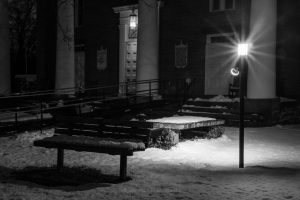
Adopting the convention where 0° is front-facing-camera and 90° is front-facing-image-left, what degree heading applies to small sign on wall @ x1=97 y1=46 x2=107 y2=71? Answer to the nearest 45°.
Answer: approximately 0°

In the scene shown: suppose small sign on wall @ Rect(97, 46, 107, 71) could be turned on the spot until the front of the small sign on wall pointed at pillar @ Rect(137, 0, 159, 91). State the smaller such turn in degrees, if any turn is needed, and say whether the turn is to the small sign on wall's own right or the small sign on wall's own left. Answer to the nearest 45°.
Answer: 0° — it already faces it

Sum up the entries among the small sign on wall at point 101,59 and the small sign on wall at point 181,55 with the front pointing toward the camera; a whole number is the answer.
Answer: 2

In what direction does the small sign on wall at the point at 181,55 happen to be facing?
toward the camera

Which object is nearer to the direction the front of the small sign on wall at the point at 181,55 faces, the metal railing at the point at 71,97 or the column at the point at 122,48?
the metal railing

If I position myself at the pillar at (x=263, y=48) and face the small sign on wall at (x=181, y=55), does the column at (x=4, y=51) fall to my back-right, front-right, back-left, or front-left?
front-left

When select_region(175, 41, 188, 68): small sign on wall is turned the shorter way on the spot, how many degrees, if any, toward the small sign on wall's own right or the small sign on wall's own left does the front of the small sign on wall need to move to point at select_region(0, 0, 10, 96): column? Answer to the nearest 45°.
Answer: approximately 90° to the small sign on wall's own right

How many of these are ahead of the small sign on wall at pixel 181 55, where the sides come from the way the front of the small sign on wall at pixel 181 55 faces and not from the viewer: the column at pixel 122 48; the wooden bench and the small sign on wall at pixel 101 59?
1

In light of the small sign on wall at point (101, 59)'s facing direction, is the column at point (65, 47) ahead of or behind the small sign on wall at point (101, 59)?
ahead

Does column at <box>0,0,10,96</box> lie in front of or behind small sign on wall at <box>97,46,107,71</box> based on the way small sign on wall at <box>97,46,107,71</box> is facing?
in front

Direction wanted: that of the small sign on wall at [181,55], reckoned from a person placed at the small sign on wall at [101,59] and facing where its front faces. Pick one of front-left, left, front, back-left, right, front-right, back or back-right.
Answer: front-left
